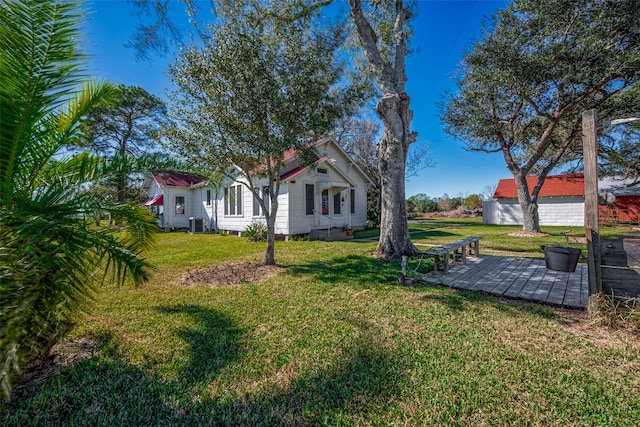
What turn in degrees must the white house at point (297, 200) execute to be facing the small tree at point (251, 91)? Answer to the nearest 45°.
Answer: approximately 45° to its right

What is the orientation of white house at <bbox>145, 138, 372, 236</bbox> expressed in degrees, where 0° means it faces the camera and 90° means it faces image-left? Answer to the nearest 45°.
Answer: approximately 315°

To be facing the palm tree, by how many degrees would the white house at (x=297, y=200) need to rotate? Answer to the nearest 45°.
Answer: approximately 45° to its right

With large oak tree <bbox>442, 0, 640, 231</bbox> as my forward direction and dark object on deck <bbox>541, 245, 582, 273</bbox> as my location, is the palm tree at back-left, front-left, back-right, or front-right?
back-left

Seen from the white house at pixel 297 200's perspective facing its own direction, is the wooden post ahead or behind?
ahead
